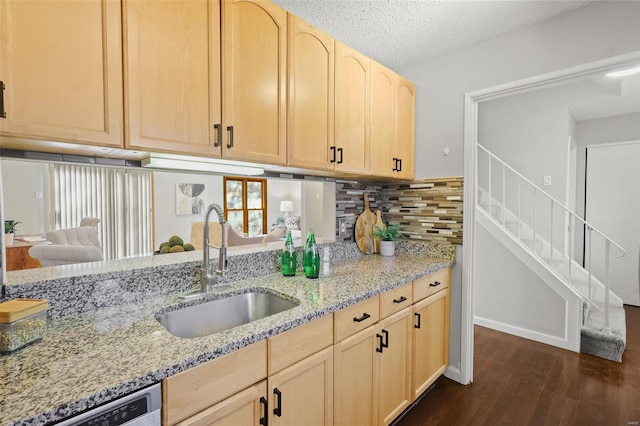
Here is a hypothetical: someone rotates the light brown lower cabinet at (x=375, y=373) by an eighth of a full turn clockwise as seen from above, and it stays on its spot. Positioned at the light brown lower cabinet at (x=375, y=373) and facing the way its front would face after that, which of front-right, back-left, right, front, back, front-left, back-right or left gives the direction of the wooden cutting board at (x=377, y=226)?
back

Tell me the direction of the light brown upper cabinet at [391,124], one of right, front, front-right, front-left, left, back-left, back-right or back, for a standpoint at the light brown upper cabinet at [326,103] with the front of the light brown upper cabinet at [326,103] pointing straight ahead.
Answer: left
